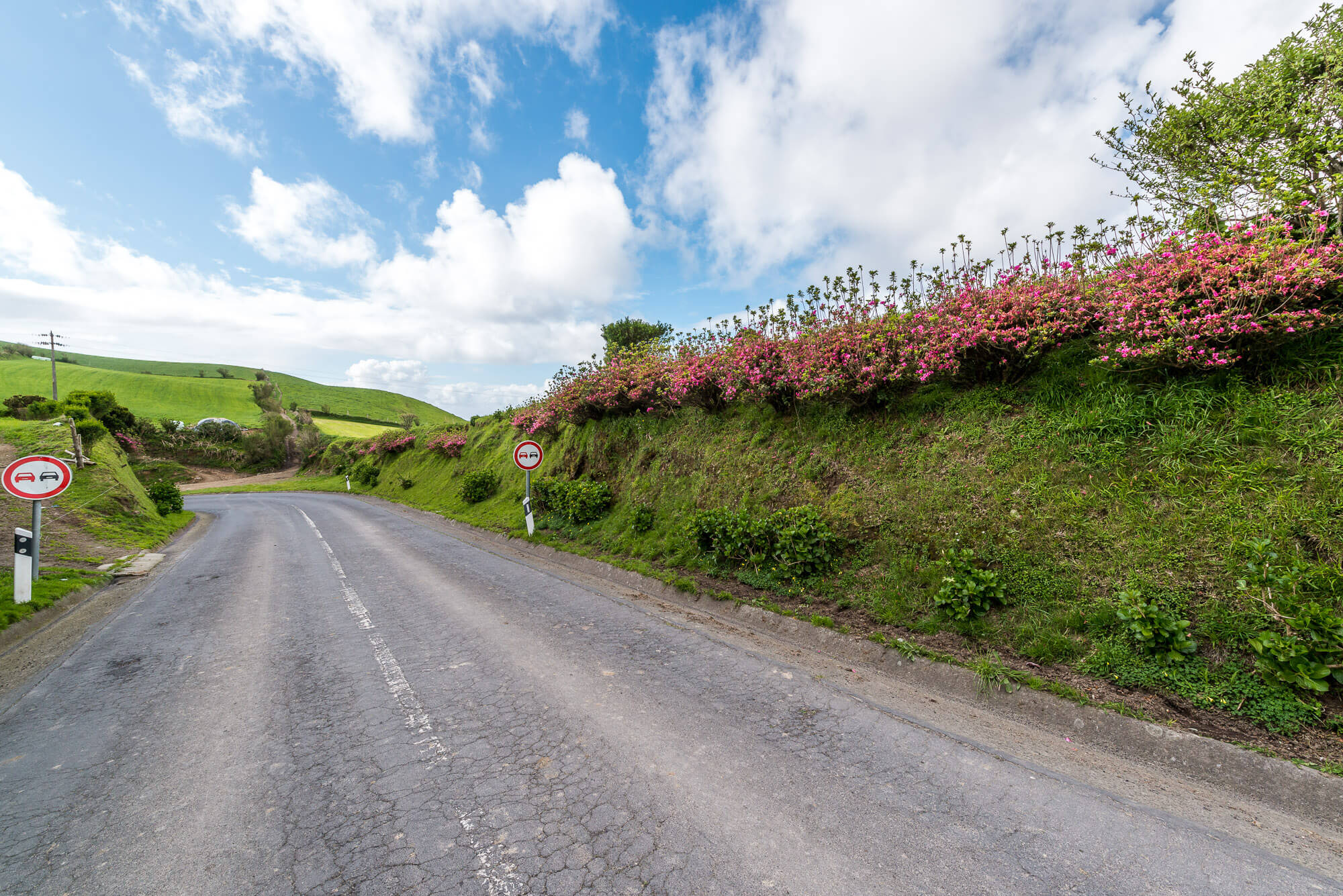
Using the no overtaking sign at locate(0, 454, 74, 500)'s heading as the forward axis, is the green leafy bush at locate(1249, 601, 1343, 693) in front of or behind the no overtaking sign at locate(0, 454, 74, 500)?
in front

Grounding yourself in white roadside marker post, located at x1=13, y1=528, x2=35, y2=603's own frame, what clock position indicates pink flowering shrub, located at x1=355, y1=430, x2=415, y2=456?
The pink flowering shrub is roughly at 7 o'clock from the white roadside marker post.

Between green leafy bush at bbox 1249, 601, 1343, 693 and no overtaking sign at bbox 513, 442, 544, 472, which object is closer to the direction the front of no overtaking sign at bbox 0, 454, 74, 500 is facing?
the green leafy bush

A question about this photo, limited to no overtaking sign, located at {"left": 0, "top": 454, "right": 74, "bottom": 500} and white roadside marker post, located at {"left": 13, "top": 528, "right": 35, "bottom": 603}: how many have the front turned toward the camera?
2

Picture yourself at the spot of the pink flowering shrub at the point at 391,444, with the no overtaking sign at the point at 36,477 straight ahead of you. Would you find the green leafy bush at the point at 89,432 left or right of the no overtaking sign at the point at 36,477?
right

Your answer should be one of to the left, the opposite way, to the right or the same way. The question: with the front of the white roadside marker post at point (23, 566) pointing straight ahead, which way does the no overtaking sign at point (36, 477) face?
the same way

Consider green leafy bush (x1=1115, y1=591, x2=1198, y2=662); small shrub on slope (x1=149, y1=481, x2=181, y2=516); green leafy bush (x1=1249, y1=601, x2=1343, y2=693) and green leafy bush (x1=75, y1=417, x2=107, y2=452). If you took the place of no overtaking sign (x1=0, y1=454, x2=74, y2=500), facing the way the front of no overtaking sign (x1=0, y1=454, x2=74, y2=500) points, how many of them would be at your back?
2

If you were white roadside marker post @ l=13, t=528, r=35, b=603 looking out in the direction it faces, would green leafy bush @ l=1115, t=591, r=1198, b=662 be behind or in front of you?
in front

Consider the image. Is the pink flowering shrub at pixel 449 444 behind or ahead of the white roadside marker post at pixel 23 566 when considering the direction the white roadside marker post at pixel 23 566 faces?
behind

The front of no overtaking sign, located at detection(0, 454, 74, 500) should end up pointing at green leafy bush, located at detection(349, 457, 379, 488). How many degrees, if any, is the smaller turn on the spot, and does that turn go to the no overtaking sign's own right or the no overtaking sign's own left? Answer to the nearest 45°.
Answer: approximately 135° to the no overtaking sign's own left

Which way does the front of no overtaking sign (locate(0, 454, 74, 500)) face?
toward the camera

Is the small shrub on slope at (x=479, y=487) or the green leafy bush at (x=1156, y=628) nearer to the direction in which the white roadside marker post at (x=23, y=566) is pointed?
the green leafy bush

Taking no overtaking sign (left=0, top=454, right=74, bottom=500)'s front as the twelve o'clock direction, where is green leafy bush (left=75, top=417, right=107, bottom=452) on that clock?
The green leafy bush is roughly at 6 o'clock from the no overtaking sign.

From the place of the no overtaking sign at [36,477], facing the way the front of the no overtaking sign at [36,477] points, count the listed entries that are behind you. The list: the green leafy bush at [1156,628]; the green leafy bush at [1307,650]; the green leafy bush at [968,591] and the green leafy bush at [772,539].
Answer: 0

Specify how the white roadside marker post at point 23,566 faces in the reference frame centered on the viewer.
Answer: facing the viewer
